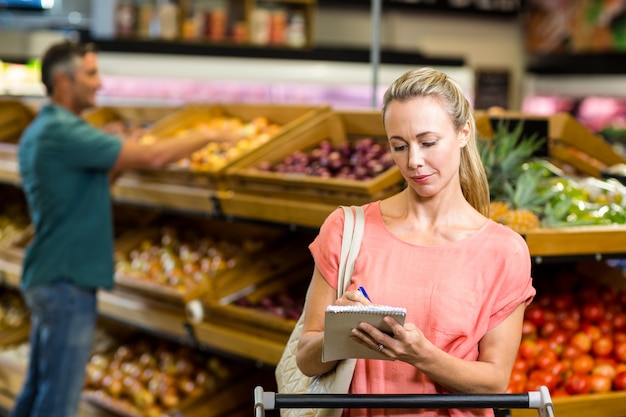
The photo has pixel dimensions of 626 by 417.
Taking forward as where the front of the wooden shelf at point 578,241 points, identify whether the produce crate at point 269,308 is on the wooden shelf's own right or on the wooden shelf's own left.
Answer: on the wooden shelf's own right

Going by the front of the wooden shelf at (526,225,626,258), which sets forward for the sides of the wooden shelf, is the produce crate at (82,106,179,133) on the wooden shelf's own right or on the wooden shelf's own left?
on the wooden shelf's own right

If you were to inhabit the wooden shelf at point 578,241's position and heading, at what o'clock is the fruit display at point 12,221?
The fruit display is roughly at 4 o'clock from the wooden shelf.

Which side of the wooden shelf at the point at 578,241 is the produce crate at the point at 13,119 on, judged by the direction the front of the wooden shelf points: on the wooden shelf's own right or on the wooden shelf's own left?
on the wooden shelf's own right

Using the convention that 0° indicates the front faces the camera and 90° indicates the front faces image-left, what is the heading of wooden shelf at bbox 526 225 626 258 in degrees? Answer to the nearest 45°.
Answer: approximately 0°

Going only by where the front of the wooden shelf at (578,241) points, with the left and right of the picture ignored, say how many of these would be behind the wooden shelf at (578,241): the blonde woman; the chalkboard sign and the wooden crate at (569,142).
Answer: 2

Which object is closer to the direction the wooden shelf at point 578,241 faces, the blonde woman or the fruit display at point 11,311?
the blonde woman

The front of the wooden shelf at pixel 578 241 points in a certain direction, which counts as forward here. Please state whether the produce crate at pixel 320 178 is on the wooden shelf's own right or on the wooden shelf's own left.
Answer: on the wooden shelf's own right

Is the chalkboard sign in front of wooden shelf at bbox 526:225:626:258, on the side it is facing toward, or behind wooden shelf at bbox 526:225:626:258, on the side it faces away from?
behind

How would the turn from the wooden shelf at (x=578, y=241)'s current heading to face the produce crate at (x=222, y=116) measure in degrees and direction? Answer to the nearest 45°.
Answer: approximately 135° to its right

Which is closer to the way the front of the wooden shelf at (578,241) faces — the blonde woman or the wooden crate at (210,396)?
the blonde woman
